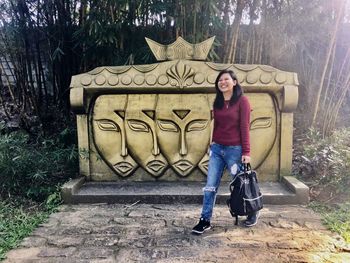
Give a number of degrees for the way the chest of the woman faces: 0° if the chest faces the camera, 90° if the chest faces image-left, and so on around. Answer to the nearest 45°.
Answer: approximately 45°

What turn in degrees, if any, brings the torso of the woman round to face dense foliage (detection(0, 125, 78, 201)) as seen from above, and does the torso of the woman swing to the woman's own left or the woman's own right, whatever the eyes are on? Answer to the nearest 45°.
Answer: approximately 45° to the woman's own right

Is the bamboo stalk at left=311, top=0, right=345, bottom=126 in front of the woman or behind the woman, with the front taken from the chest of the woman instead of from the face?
behind

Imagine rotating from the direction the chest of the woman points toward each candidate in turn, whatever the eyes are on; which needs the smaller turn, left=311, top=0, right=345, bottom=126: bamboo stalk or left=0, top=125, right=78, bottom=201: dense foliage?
the dense foliage

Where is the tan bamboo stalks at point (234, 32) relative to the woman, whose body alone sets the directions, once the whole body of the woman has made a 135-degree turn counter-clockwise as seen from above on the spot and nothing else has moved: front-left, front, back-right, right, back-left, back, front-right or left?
left
